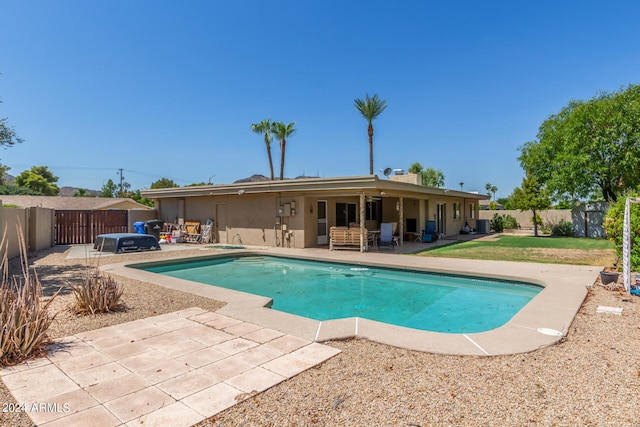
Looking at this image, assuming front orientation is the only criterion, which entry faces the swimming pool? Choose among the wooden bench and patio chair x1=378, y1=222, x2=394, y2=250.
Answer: the wooden bench

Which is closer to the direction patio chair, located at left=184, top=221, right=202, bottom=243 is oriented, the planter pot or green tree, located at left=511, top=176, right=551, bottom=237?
the planter pot

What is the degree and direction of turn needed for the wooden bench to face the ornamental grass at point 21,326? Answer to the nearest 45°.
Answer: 0° — it already faces it

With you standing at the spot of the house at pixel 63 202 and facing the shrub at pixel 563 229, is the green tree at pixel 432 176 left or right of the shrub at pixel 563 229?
left

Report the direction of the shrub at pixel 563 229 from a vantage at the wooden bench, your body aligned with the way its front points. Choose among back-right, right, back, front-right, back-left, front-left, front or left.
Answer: back-left

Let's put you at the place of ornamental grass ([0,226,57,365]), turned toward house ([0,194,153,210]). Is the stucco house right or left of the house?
right
